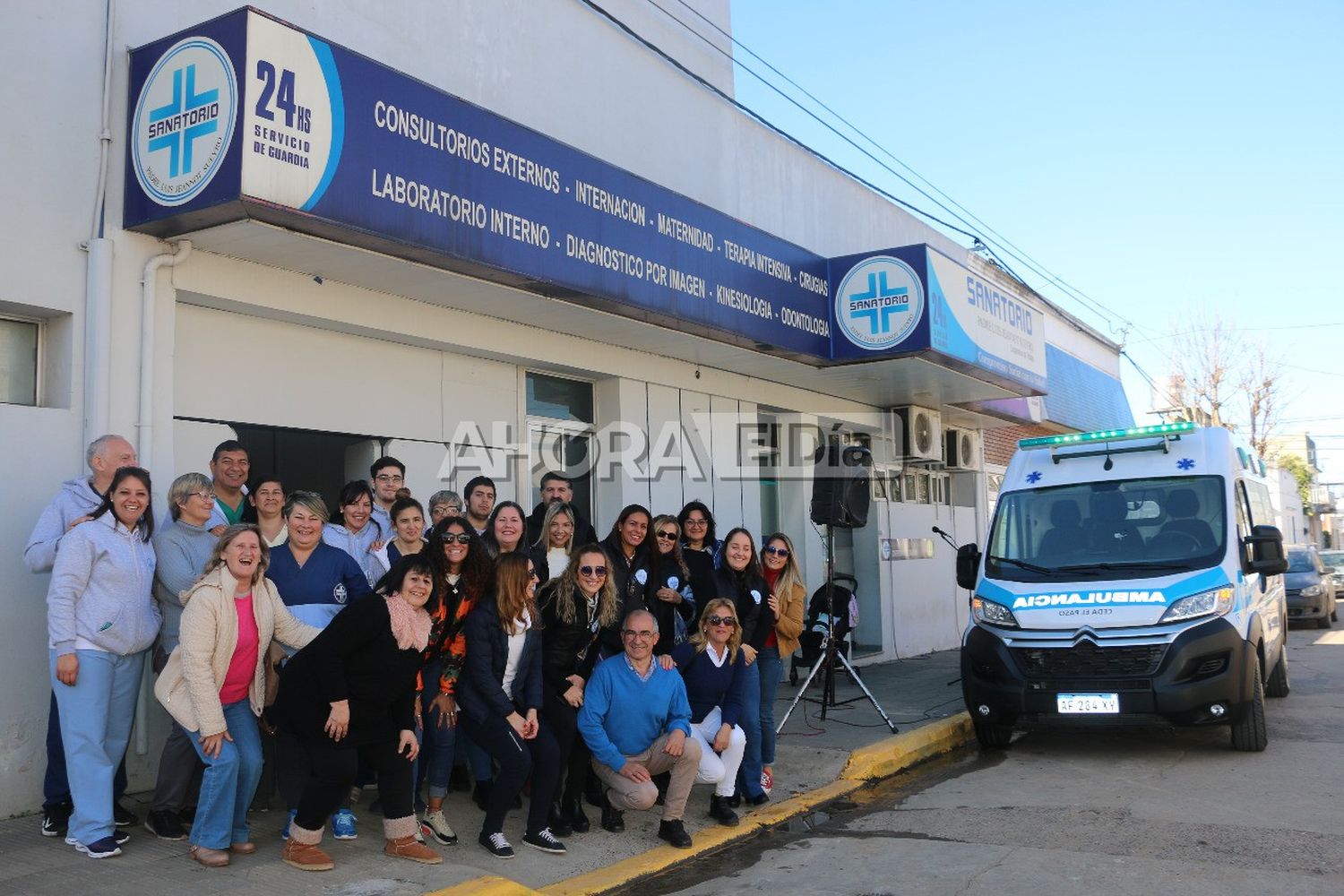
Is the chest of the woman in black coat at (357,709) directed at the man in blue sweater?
no

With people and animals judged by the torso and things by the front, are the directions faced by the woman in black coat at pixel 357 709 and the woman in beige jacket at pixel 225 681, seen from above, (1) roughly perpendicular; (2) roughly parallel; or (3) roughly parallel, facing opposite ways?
roughly parallel

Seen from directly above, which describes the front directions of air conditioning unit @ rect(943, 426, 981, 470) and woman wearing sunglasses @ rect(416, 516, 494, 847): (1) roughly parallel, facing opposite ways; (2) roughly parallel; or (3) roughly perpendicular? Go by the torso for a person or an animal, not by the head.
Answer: roughly parallel

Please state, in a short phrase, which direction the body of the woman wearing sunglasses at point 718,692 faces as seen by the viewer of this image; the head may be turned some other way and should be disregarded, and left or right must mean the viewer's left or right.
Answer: facing the viewer

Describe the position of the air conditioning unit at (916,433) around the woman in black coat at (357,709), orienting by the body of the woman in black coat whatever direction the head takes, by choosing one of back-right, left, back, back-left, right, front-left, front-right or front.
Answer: left

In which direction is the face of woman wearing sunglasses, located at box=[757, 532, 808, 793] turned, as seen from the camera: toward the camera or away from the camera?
toward the camera

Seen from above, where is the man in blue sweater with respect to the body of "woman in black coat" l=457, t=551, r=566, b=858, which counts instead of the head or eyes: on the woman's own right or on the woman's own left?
on the woman's own left

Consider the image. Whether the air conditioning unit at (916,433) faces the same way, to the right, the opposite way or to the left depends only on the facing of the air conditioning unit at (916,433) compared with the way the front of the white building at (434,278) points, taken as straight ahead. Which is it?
the same way

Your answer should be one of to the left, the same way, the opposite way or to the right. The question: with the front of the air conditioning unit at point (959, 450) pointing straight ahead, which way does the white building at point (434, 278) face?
the same way

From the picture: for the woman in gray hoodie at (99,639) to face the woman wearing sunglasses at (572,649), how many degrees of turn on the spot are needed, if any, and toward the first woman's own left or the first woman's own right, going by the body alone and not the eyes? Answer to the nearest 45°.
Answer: approximately 45° to the first woman's own left

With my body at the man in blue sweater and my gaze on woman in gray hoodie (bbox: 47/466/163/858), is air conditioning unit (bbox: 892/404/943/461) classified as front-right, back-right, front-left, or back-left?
back-right

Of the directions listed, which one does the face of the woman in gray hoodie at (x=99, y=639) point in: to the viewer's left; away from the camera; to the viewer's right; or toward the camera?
toward the camera

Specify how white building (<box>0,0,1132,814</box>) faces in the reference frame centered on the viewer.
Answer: facing the viewer and to the right of the viewer

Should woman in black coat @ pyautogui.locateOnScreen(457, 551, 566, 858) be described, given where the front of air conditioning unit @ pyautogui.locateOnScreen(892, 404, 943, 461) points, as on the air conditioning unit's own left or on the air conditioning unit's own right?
on the air conditioning unit's own right

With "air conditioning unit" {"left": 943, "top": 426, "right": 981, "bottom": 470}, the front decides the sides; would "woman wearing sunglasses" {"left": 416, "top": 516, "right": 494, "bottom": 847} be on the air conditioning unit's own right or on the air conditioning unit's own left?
on the air conditioning unit's own right

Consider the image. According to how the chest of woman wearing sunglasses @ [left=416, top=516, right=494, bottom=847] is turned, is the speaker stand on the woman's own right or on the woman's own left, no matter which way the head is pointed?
on the woman's own left

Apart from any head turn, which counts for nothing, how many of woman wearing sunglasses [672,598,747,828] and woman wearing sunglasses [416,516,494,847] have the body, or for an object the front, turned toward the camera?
2

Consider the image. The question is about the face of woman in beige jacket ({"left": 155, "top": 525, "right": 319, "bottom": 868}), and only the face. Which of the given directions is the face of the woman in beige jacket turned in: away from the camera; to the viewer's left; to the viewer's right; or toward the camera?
toward the camera
